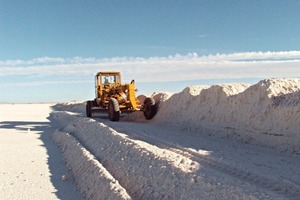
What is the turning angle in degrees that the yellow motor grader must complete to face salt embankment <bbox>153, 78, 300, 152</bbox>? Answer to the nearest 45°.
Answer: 0° — it already faces it
